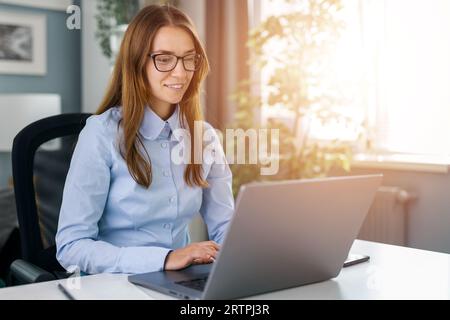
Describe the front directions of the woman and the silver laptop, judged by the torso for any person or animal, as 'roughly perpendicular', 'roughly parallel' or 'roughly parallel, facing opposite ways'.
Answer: roughly parallel, facing opposite ways

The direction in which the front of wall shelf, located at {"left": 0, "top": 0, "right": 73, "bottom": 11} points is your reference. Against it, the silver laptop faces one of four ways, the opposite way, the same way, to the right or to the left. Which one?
the opposite way

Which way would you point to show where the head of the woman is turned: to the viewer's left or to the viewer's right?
to the viewer's right

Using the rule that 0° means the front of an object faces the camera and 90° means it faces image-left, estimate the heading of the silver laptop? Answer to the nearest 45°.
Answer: approximately 135°

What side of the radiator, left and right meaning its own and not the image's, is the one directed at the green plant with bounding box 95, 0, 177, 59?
right

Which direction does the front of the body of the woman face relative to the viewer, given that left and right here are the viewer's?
facing the viewer and to the right of the viewer

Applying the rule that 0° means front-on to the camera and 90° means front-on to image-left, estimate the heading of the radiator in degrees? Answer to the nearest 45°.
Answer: approximately 45°

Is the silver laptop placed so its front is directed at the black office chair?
yes

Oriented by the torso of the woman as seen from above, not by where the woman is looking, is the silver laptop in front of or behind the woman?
in front

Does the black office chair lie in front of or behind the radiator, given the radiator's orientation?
in front

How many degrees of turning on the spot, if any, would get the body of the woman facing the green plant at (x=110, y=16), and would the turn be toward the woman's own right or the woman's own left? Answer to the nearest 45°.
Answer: approximately 135° to the woman's own left

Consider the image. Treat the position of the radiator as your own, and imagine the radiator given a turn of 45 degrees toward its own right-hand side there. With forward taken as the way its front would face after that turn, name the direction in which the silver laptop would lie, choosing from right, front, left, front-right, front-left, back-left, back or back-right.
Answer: left

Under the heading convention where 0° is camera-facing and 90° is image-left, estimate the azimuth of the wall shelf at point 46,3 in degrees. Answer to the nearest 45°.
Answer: approximately 315°

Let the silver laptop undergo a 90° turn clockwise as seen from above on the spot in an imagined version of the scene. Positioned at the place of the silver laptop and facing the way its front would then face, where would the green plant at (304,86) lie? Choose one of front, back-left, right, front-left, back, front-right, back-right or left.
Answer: front-left
